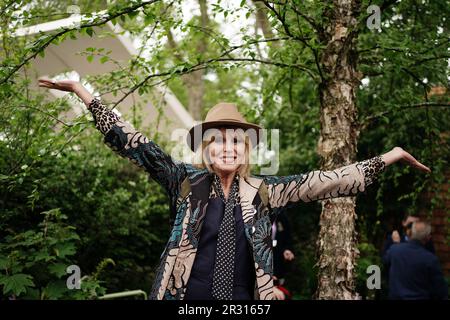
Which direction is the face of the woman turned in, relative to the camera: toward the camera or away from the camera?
toward the camera

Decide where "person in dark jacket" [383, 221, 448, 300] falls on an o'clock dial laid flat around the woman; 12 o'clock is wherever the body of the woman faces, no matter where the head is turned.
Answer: The person in dark jacket is roughly at 7 o'clock from the woman.

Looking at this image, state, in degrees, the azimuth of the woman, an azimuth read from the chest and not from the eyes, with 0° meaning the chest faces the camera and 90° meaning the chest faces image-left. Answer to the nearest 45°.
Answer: approximately 0°

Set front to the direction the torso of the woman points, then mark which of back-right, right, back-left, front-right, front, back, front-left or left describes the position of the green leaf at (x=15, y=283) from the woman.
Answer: back-right

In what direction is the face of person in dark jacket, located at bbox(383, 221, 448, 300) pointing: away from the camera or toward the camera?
away from the camera
